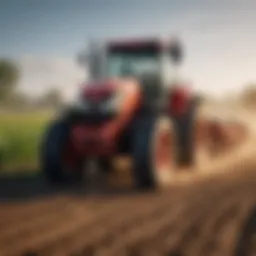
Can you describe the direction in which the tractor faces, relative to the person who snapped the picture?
facing the viewer and to the left of the viewer
